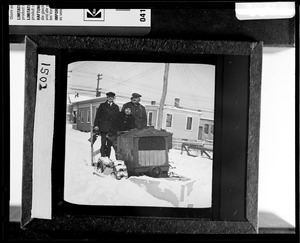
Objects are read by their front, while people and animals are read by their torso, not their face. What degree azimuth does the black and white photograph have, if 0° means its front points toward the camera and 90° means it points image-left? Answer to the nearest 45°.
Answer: approximately 0°
